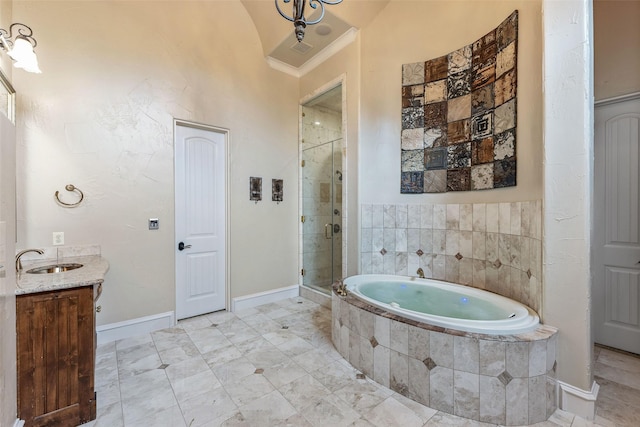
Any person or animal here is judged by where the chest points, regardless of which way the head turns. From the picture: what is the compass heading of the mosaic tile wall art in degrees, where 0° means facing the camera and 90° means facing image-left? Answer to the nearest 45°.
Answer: approximately 45°

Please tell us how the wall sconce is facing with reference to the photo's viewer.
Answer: facing to the right of the viewer

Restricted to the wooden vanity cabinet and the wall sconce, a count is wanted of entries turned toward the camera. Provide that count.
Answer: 0
